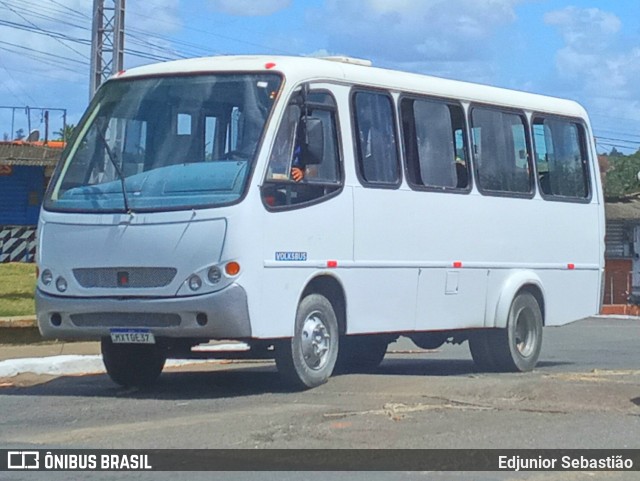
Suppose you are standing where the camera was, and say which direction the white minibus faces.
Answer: facing the viewer and to the left of the viewer
